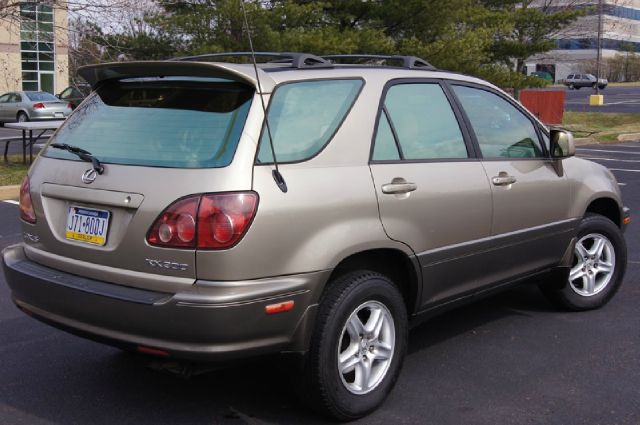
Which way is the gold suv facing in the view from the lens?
facing away from the viewer and to the right of the viewer

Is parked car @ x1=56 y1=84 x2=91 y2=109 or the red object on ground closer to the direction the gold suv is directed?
the red object on ground

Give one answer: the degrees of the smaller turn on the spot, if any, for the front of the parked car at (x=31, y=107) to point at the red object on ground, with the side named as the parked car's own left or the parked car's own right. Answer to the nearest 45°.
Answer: approximately 180°

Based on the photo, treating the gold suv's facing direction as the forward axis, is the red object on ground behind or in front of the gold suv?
in front

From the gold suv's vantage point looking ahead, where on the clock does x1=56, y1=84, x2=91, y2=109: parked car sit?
The parked car is roughly at 10 o'clock from the gold suv.

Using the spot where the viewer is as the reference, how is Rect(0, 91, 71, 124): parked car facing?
facing away from the viewer and to the left of the viewer

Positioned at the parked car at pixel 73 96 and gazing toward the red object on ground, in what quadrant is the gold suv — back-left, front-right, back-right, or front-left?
front-right

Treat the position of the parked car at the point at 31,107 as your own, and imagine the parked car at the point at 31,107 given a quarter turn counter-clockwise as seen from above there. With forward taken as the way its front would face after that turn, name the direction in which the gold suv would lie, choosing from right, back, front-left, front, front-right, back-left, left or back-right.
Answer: front-left
